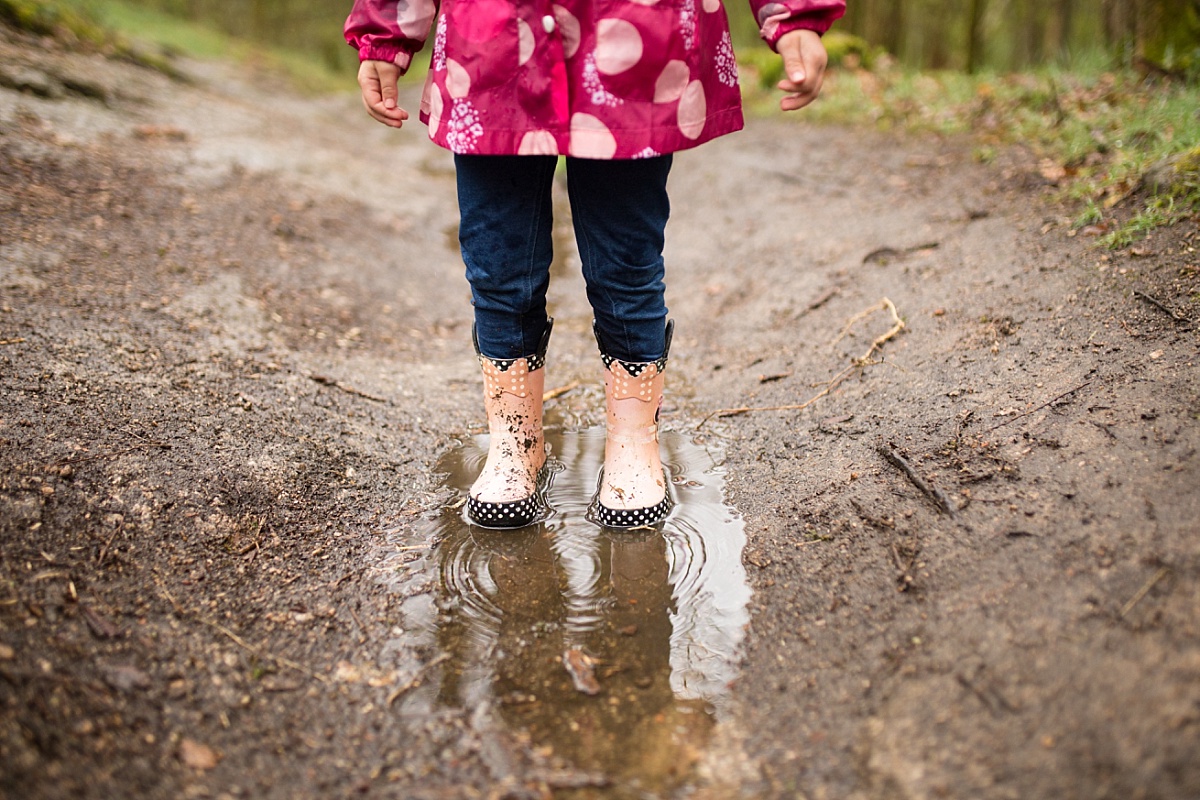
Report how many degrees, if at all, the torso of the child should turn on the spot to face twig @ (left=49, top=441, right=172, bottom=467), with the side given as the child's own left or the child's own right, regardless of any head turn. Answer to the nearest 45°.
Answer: approximately 90° to the child's own right

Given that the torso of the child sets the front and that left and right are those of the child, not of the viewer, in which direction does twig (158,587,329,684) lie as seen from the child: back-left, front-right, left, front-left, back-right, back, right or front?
front-right

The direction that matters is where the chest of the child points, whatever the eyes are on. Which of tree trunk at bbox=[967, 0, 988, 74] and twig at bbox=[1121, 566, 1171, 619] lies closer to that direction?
the twig

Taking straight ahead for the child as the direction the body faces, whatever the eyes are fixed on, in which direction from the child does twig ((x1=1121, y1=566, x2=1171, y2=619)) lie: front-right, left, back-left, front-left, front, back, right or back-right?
front-left

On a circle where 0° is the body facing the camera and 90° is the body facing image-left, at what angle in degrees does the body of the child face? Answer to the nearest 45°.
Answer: approximately 0°

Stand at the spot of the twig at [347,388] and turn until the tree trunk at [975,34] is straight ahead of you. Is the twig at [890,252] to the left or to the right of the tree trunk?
right

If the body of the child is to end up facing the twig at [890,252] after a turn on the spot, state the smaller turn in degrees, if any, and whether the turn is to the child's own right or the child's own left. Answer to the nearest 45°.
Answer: approximately 135° to the child's own left

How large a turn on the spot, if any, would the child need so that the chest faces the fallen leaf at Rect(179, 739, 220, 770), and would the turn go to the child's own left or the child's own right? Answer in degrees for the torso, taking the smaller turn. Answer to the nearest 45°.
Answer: approximately 45° to the child's own right

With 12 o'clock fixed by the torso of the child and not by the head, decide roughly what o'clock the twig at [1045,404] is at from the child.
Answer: The twig is roughly at 9 o'clock from the child.
